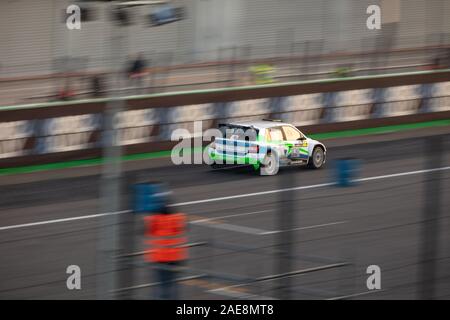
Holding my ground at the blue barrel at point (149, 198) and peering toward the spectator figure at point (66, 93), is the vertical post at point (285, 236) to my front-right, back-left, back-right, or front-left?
back-right

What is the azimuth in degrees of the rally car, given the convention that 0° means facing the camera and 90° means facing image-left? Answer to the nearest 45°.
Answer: approximately 225°

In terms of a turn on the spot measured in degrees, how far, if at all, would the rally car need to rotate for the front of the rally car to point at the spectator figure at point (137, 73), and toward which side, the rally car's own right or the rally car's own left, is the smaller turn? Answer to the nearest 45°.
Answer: approximately 90° to the rally car's own left

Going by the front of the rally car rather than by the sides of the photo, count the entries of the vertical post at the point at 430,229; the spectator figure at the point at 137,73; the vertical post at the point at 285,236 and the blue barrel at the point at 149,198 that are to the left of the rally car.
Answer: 1

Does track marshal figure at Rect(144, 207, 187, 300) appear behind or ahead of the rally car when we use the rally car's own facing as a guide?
behind

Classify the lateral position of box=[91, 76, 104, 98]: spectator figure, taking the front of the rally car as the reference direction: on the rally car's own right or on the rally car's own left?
on the rally car's own left

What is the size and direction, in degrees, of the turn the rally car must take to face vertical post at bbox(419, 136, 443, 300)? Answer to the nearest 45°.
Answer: approximately 135° to its right

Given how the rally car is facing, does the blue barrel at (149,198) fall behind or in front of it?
behind

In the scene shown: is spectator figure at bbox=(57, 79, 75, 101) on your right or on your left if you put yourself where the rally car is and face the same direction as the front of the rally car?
on your left

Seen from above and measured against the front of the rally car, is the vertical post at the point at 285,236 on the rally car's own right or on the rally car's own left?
on the rally car's own right
